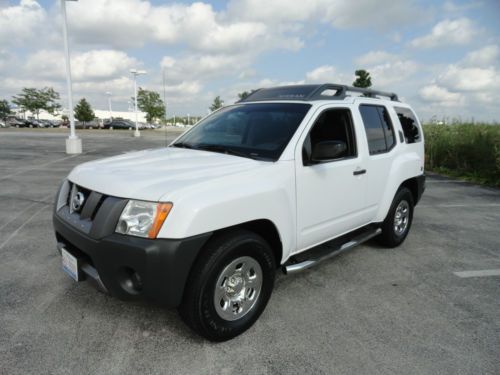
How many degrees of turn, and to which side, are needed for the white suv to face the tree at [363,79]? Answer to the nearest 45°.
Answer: approximately 135° to its right

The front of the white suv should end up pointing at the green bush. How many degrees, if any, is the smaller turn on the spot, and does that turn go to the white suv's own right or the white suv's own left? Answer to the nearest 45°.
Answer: approximately 180°

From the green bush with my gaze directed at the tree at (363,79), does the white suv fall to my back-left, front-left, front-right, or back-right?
back-left

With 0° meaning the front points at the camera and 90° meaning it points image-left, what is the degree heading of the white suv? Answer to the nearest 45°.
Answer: approximately 45°
